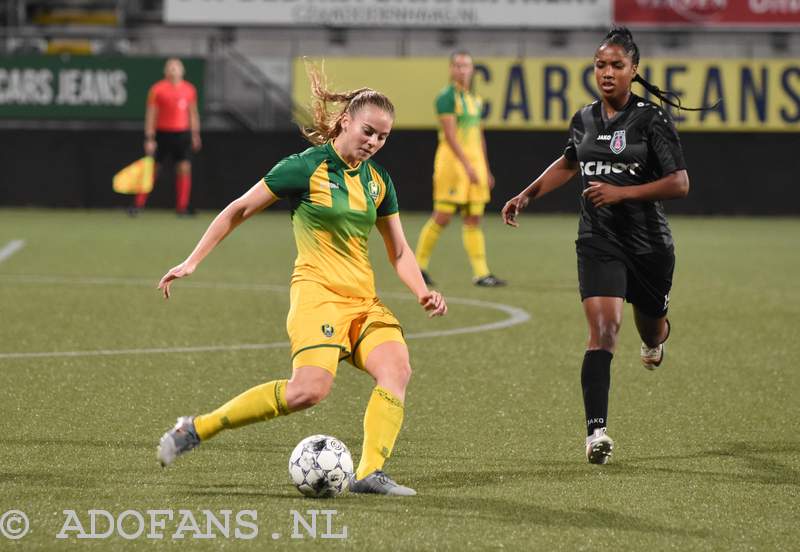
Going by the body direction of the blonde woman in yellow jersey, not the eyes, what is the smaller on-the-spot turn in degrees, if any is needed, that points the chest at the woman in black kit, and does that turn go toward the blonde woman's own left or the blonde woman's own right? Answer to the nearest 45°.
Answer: approximately 90° to the blonde woman's own left

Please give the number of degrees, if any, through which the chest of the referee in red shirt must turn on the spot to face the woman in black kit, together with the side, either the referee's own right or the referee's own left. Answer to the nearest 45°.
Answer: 0° — they already face them

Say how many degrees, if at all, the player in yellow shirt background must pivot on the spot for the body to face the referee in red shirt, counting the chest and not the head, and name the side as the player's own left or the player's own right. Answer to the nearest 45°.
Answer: approximately 180°

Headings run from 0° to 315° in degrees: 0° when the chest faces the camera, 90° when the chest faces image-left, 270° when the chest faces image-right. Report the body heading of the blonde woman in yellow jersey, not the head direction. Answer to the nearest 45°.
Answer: approximately 315°

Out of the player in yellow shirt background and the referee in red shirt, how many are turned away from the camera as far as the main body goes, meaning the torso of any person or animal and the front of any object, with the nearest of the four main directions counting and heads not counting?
0

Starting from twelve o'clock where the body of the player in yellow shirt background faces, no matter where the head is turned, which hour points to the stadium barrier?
The stadium barrier is roughly at 7 o'clock from the player in yellow shirt background.

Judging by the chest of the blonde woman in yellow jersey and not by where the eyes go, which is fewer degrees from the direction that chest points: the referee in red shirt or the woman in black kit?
the woman in black kit

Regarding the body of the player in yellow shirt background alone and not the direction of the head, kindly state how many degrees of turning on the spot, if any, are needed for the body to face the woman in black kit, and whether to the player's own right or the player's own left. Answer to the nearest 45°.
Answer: approximately 45° to the player's own right

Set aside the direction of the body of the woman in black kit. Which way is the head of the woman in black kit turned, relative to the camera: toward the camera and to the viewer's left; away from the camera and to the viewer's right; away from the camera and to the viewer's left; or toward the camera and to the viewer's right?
toward the camera and to the viewer's left

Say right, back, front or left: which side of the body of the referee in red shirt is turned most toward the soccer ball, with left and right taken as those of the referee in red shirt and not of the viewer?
front

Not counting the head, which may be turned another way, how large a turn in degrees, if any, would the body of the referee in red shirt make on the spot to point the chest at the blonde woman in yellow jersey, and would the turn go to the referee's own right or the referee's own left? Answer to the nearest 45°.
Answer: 0° — they already face them

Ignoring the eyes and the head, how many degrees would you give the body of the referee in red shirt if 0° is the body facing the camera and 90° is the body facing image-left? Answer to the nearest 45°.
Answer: approximately 0°
